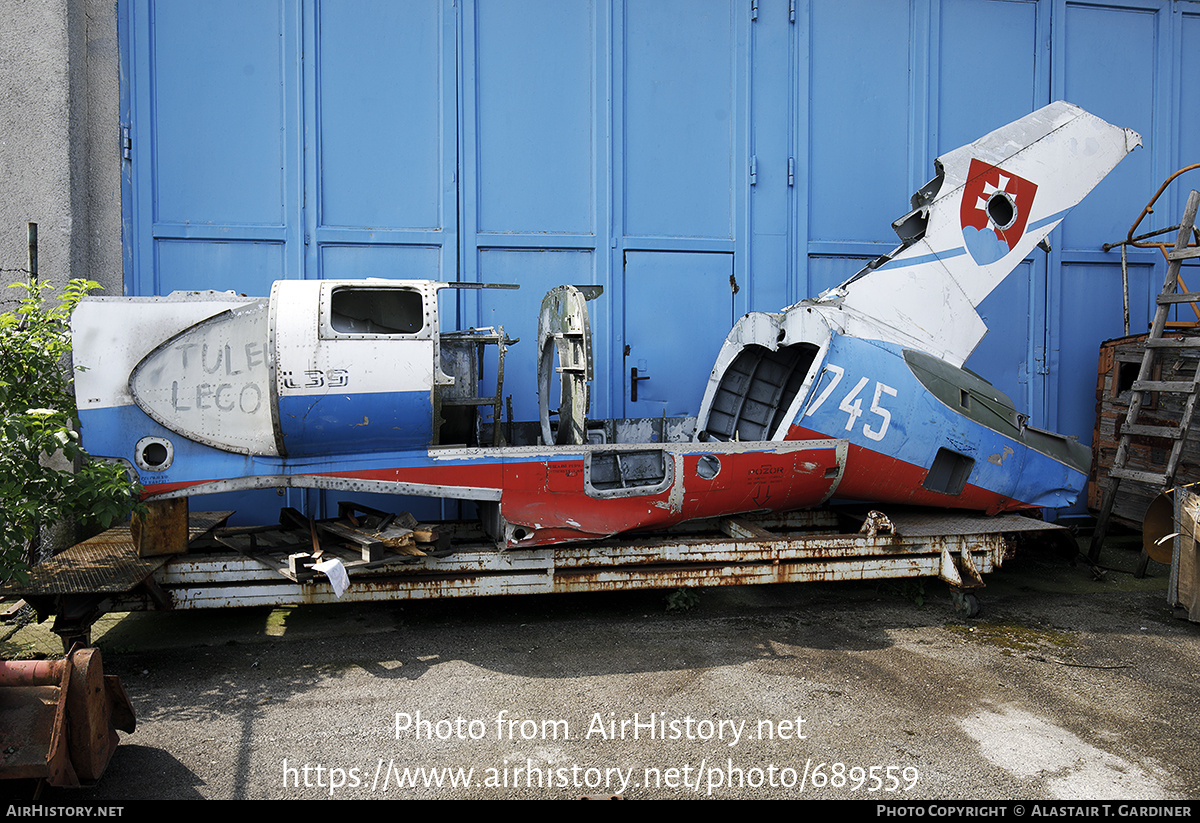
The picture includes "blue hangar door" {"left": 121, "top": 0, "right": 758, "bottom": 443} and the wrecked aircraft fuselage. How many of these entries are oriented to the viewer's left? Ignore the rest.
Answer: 1

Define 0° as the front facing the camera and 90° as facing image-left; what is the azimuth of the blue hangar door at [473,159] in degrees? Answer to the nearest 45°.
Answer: approximately 0°

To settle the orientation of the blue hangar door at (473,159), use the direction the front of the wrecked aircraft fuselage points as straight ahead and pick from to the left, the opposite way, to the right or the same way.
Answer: to the left

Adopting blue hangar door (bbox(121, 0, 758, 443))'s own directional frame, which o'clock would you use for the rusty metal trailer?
The rusty metal trailer is roughly at 12 o'clock from the blue hangar door.

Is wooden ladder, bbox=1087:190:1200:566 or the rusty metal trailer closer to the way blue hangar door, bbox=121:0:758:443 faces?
the rusty metal trailer

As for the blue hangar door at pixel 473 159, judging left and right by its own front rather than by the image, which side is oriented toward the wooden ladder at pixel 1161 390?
left

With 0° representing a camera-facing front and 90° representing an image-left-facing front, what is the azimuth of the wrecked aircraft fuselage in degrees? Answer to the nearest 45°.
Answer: approximately 90°

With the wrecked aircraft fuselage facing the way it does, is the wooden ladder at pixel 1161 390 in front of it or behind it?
behind
